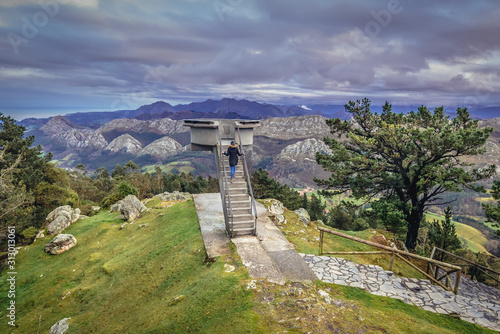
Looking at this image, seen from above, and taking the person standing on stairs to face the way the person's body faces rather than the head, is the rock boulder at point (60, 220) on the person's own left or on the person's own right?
on the person's own left

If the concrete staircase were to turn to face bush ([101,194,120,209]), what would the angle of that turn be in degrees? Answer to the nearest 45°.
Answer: approximately 135° to its right

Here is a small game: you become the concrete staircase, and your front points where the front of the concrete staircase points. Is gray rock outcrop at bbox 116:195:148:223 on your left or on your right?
on your right

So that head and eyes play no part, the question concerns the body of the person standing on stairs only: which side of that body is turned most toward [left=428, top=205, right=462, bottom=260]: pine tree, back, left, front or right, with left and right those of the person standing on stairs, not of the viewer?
right

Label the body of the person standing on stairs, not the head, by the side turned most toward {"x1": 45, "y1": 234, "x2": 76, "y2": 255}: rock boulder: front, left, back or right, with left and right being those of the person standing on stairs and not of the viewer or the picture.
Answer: left

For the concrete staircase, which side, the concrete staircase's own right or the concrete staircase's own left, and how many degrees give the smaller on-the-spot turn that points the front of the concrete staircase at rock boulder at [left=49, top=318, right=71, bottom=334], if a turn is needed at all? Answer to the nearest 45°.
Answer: approximately 45° to the concrete staircase's own right

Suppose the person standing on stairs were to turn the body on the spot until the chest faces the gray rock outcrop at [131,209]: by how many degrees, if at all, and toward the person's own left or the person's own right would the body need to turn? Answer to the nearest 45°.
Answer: approximately 45° to the person's own left

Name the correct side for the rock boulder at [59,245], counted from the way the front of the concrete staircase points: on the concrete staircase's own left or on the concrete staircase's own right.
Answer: on the concrete staircase's own right

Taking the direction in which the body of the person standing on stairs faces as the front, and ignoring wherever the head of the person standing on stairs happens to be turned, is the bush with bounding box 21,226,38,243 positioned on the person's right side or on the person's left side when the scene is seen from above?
on the person's left side

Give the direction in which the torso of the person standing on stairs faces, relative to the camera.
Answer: away from the camera

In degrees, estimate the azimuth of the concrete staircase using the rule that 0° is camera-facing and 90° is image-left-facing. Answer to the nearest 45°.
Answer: approximately 0°
